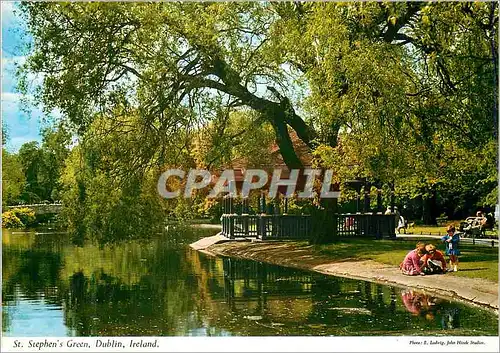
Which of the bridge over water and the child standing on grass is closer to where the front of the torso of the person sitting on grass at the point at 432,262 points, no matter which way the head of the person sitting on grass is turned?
the bridge over water

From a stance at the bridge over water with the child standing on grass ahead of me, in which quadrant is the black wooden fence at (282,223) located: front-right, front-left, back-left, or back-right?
front-left

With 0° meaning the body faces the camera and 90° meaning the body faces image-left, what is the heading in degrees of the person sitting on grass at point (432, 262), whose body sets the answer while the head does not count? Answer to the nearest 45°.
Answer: approximately 45°

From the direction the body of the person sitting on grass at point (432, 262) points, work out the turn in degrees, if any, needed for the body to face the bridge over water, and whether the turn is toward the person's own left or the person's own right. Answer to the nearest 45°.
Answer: approximately 45° to the person's own right

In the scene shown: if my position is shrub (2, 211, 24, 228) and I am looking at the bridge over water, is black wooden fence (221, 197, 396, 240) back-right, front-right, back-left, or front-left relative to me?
front-right

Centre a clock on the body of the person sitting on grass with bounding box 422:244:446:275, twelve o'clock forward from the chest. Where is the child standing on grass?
The child standing on grass is roughly at 7 o'clock from the person sitting on grass.

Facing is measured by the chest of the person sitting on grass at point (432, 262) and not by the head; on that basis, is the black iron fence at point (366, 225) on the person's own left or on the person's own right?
on the person's own right
